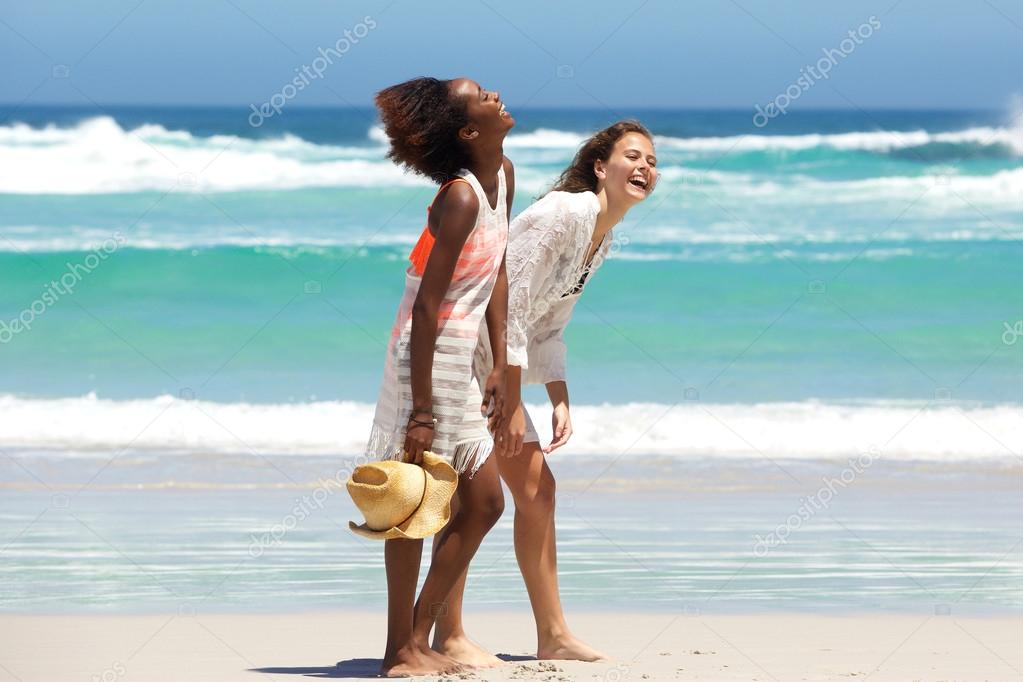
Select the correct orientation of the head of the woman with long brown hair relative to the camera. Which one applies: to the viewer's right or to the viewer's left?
to the viewer's right

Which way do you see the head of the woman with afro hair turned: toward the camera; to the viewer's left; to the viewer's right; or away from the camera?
to the viewer's right

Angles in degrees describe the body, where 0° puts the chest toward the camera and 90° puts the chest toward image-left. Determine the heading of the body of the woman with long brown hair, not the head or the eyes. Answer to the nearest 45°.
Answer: approximately 315°
